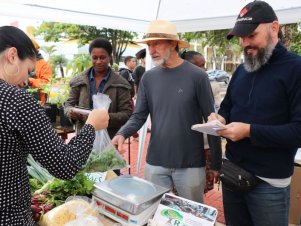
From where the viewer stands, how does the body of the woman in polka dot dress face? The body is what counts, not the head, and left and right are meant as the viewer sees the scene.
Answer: facing away from the viewer and to the right of the viewer

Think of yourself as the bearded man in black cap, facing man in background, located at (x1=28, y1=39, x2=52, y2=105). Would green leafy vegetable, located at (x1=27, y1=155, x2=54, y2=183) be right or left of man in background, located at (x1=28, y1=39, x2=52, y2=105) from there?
left

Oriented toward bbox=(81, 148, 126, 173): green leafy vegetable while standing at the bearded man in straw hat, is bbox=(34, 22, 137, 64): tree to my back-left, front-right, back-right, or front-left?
back-right

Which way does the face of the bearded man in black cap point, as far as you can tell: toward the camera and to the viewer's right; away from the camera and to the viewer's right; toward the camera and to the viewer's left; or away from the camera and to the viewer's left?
toward the camera and to the viewer's left

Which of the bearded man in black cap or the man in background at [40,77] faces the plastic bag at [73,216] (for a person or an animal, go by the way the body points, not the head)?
the bearded man in black cap

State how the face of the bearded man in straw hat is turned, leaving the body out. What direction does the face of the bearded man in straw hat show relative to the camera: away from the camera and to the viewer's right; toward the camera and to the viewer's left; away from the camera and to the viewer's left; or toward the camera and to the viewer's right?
toward the camera and to the viewer's left

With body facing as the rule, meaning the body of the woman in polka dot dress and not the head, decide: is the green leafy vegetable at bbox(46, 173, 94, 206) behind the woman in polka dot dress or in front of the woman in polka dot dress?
in front
